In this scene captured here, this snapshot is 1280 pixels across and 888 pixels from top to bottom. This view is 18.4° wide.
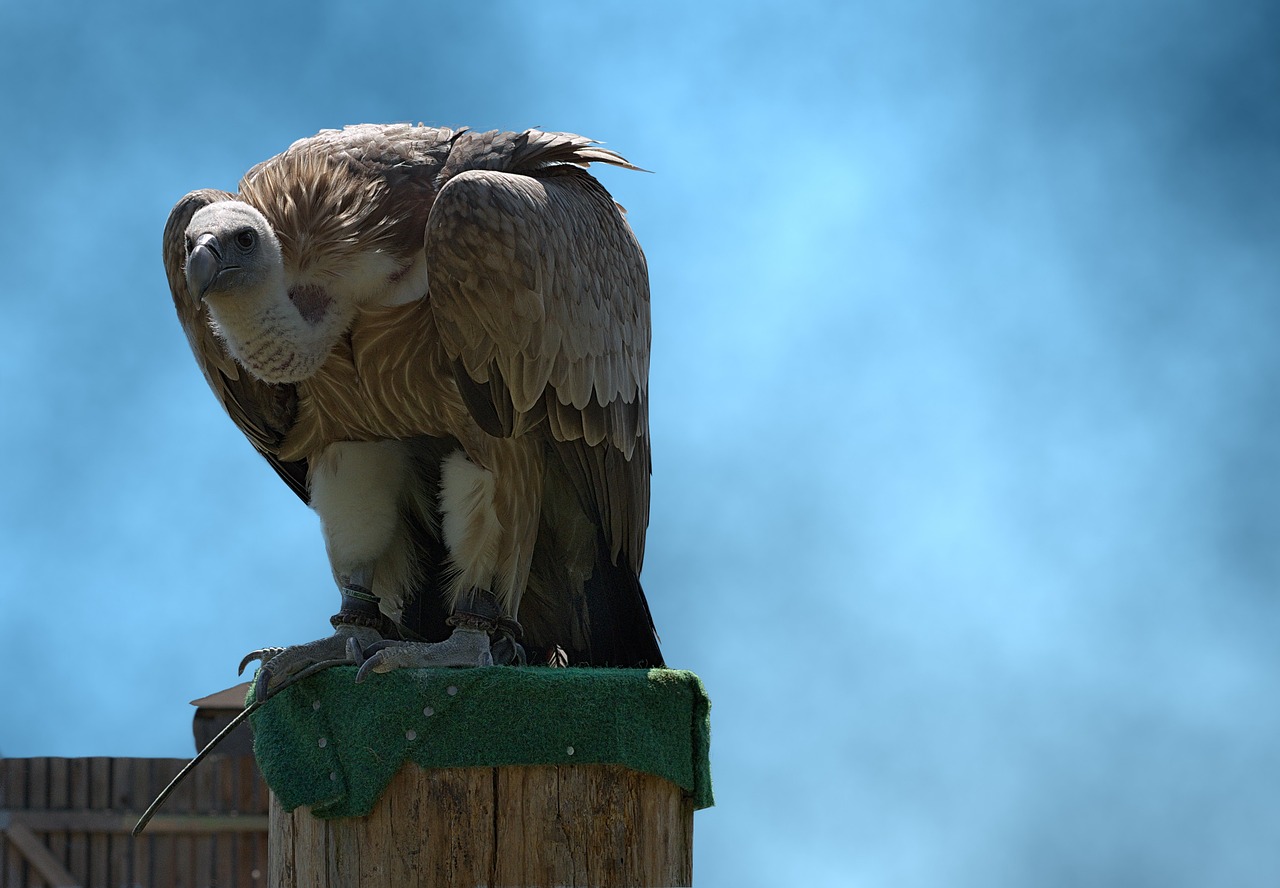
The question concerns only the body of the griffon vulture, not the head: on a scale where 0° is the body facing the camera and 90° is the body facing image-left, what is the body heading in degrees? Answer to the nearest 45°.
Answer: approximately 45°
